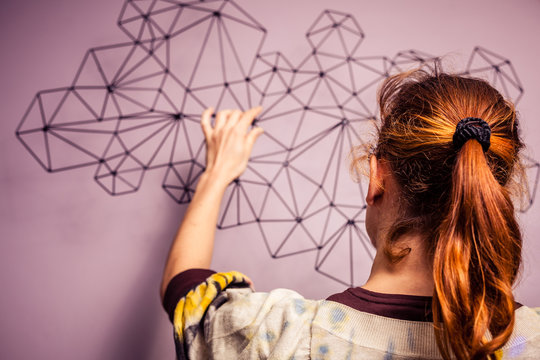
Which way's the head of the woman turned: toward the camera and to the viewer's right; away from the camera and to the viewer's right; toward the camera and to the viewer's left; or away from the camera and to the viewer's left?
away from the camera and to the viewer's left

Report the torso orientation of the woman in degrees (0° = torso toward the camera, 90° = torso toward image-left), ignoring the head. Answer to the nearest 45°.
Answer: approximately 180°
